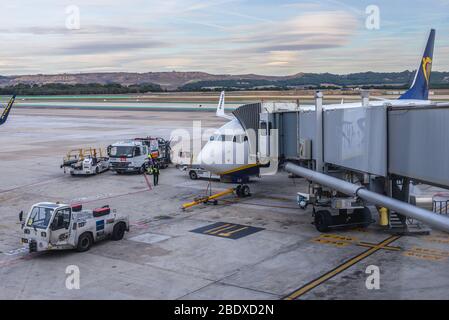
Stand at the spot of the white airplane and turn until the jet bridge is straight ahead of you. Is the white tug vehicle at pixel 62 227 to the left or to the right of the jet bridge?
right

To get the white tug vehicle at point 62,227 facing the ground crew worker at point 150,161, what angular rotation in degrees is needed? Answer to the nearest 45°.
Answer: approximately 135° to its right

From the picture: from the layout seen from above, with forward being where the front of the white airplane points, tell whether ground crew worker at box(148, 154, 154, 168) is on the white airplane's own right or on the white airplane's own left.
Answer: on the white airplane's own right

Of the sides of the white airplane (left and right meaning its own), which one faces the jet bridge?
left

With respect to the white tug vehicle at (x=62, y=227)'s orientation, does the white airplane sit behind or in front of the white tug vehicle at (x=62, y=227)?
behind

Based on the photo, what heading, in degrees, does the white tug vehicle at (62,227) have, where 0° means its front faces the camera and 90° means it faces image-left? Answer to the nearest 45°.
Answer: approximately 45°
